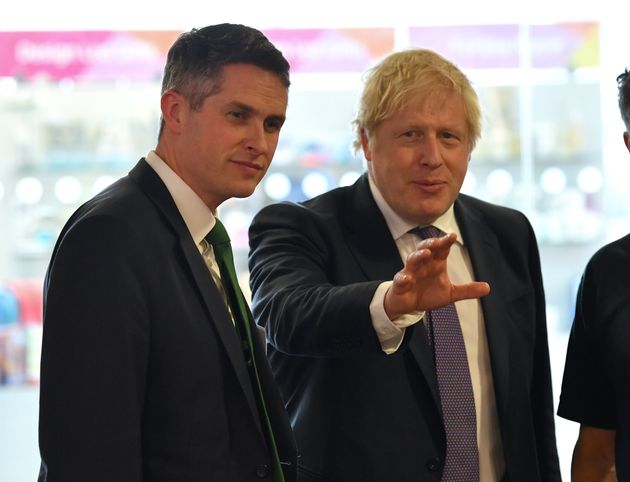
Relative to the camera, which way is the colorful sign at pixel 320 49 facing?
toward the camera

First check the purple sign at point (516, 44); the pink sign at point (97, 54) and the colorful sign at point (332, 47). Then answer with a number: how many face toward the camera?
3

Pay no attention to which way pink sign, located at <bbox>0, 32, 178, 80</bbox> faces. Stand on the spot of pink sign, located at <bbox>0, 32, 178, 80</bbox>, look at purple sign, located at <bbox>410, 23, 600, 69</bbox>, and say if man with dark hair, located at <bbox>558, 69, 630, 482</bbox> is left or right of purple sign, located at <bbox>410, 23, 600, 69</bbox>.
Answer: right

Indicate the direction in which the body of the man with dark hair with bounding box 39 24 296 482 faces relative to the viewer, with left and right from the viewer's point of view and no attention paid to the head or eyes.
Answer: facing the viewer and to the right of the viewer

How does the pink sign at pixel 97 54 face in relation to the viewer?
toward the camera

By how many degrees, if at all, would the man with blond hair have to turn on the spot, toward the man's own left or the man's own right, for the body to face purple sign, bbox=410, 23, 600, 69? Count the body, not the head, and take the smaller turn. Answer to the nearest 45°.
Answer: approximately 135° to the man's own left

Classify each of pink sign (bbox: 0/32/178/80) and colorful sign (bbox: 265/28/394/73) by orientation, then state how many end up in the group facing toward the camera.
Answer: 2

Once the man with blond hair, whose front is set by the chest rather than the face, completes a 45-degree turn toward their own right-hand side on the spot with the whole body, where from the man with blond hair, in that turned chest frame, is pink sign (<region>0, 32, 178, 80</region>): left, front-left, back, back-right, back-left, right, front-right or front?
back-right

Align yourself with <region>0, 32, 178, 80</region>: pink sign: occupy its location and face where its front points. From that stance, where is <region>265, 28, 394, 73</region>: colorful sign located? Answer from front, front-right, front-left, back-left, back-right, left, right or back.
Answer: left

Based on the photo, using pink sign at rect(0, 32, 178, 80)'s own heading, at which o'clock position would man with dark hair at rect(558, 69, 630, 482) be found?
The man with dark hair is roughly at 11 o'clock from the pink sign.

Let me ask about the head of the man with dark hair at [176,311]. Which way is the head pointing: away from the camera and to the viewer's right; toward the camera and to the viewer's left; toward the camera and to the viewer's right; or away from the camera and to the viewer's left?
toward the camera and to the viewer's right

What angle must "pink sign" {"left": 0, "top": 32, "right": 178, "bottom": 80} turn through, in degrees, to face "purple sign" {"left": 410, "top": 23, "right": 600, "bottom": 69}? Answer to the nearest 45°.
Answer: approximately 90° to its left

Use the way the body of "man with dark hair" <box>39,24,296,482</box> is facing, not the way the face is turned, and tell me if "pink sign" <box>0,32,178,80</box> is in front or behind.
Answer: behind

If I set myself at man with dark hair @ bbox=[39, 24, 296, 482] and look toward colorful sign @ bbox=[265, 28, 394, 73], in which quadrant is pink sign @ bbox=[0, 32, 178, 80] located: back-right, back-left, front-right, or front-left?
front-left

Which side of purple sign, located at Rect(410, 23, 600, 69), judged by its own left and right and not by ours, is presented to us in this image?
front

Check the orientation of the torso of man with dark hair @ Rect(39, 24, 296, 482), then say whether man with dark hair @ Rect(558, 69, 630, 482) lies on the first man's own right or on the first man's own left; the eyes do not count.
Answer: on the first man's own left

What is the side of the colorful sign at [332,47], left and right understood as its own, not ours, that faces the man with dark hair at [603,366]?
front

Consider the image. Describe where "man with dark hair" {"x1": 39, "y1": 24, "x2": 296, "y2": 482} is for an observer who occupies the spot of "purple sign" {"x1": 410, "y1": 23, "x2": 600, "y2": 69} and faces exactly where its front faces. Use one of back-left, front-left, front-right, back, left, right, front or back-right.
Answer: front
